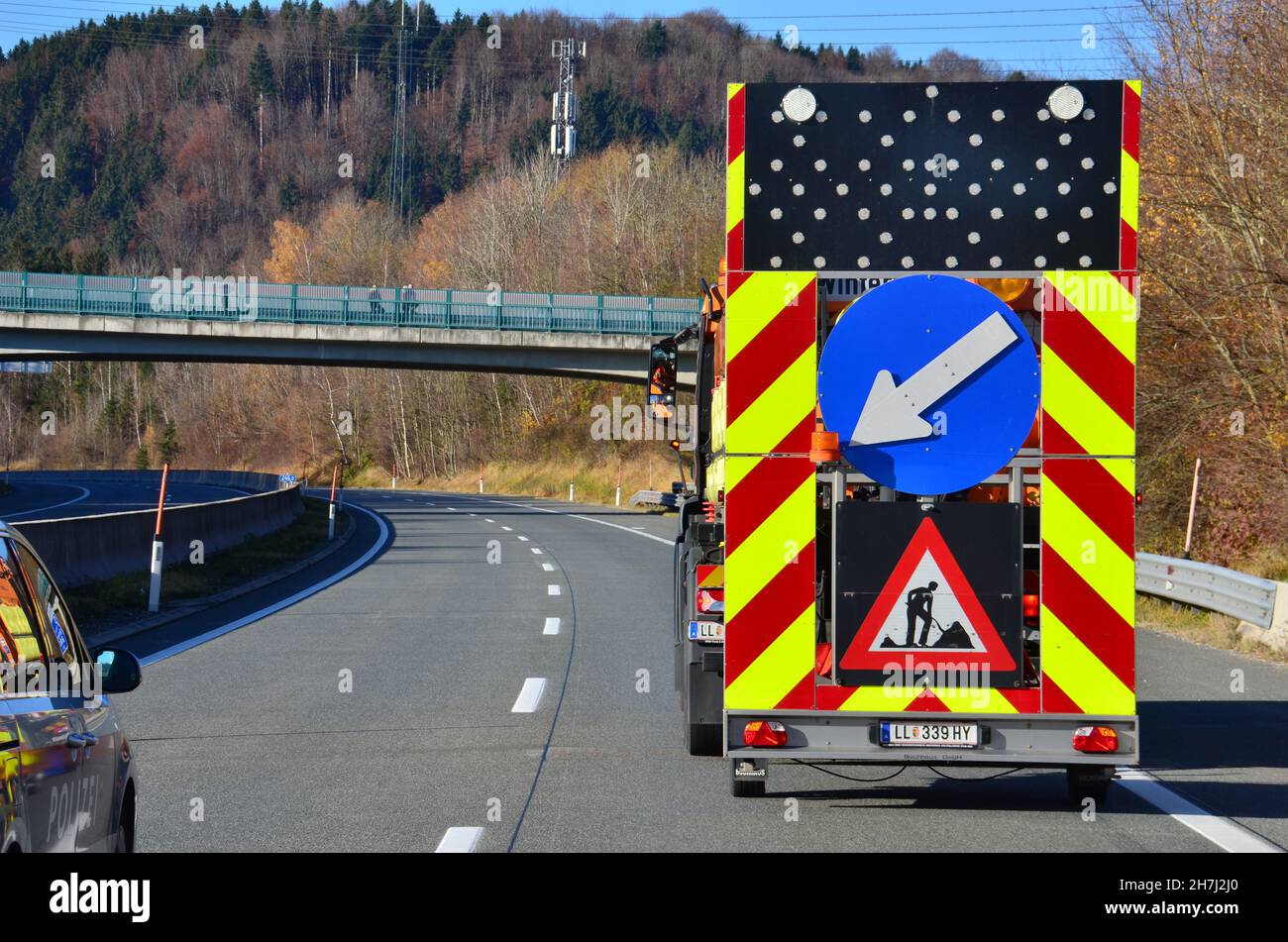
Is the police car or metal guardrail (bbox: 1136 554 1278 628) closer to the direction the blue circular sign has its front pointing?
the police car

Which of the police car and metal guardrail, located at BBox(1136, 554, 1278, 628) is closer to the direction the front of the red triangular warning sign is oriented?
the police car

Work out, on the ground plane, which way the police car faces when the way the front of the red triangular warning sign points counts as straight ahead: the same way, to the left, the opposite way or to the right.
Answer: the opposite way

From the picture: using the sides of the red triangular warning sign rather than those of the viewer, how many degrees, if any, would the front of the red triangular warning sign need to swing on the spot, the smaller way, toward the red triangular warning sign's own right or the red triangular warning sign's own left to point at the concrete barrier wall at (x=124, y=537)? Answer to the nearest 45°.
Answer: approximately 135° to the red triangular warning sign's own right

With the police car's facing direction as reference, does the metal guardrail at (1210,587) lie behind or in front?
in front

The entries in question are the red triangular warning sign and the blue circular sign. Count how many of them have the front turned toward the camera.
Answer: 2

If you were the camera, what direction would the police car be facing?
facing away from the viewer and to the right of the viewer

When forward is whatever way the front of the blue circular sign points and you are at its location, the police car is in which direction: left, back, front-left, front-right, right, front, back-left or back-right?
front-right

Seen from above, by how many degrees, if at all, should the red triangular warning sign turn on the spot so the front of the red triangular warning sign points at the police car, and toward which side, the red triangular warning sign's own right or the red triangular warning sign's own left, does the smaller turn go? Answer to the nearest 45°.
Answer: approximately 45° to the red triangular warning sign's own right

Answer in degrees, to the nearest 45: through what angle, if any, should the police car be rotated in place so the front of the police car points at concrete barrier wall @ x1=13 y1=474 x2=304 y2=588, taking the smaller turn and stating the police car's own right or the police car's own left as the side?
approximately 45° to the police car's own left

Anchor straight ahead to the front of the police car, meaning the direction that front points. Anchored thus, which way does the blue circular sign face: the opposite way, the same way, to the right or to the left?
the opposite way

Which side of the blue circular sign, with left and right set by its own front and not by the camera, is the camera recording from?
front

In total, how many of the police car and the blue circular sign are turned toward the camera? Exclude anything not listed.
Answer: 1
